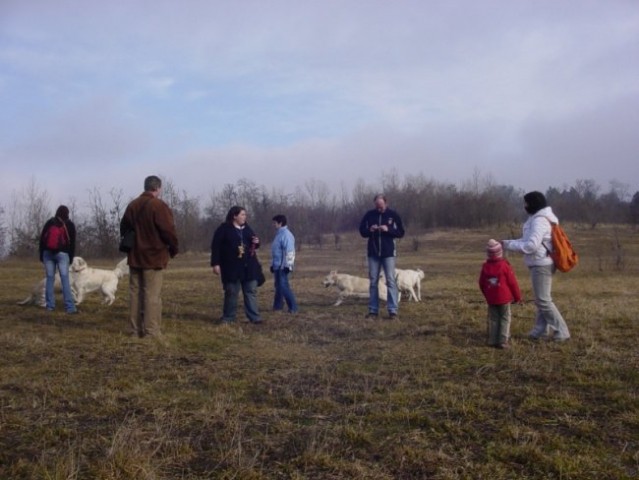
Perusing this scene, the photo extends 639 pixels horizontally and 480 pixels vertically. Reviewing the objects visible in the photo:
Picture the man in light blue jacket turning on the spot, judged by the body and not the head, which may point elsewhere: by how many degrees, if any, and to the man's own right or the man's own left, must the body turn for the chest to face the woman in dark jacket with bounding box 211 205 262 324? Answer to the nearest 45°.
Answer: approximately 45° to the man's own left

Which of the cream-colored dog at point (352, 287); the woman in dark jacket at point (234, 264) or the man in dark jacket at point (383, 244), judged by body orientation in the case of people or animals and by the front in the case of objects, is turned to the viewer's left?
the cream-colored dog

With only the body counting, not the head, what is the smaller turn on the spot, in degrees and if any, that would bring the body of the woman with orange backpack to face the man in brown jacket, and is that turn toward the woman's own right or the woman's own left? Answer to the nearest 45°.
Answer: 0° — they already face them

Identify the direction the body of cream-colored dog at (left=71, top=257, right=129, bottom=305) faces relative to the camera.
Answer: to the viewer's left

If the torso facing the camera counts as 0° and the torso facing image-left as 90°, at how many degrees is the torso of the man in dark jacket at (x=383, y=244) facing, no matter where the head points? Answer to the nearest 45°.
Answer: approximately 0°

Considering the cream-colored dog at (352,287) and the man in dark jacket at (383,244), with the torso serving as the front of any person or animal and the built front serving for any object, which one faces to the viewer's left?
the cream-colored dog

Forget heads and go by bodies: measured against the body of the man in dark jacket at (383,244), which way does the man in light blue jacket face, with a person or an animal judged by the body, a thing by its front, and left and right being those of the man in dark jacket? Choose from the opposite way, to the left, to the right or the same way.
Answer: to the right

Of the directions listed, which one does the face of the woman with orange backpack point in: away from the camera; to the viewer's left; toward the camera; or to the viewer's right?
to the viewer's left

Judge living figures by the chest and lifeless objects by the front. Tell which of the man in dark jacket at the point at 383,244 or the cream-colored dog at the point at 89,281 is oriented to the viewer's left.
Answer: the cream-colored dog

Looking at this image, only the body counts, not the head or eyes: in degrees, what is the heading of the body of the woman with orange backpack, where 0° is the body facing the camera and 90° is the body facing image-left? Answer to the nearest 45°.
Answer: approximately 90°

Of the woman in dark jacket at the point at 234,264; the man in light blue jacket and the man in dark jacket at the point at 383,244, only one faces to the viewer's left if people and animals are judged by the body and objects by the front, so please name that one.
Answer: the man in light blue jacket
